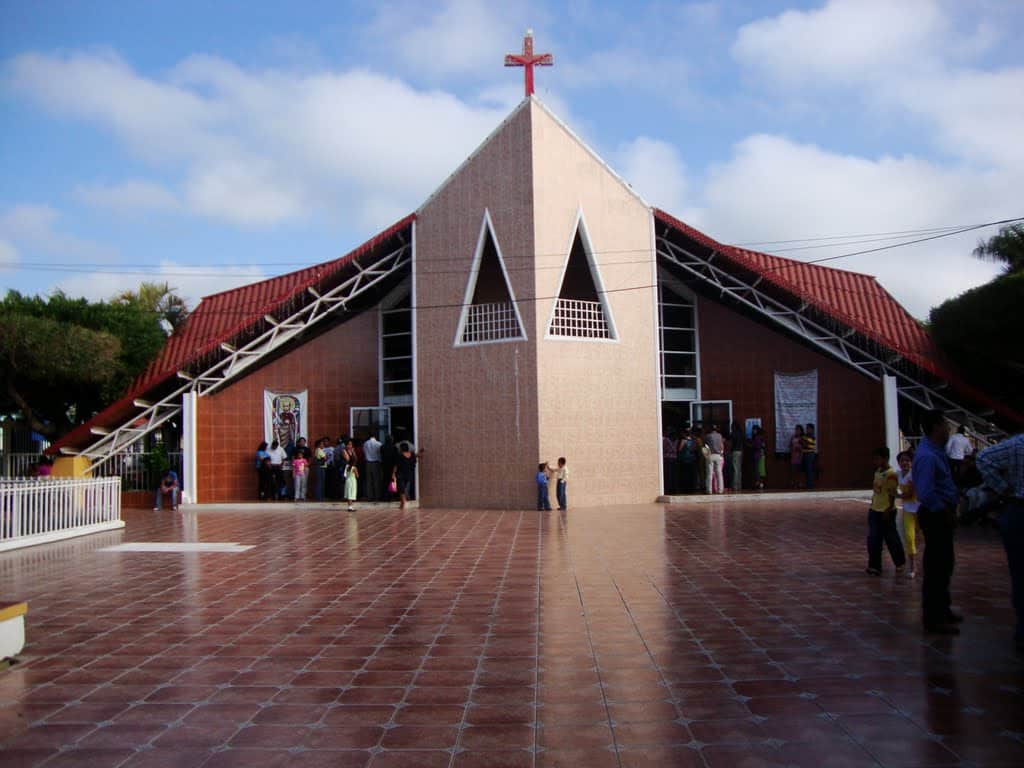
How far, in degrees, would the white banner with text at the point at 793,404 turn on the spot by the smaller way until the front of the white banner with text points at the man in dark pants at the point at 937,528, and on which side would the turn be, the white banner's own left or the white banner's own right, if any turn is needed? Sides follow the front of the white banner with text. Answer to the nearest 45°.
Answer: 0° — it already faces them

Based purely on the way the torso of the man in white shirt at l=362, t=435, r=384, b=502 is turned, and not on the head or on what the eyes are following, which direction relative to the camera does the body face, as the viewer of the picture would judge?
away from the camera

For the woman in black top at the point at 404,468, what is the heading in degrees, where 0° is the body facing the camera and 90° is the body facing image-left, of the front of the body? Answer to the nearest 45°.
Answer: approximately 0°
